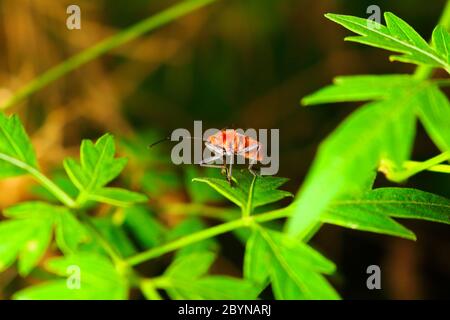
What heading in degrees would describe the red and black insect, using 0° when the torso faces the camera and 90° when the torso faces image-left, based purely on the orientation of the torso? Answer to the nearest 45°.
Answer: approximately 90°
